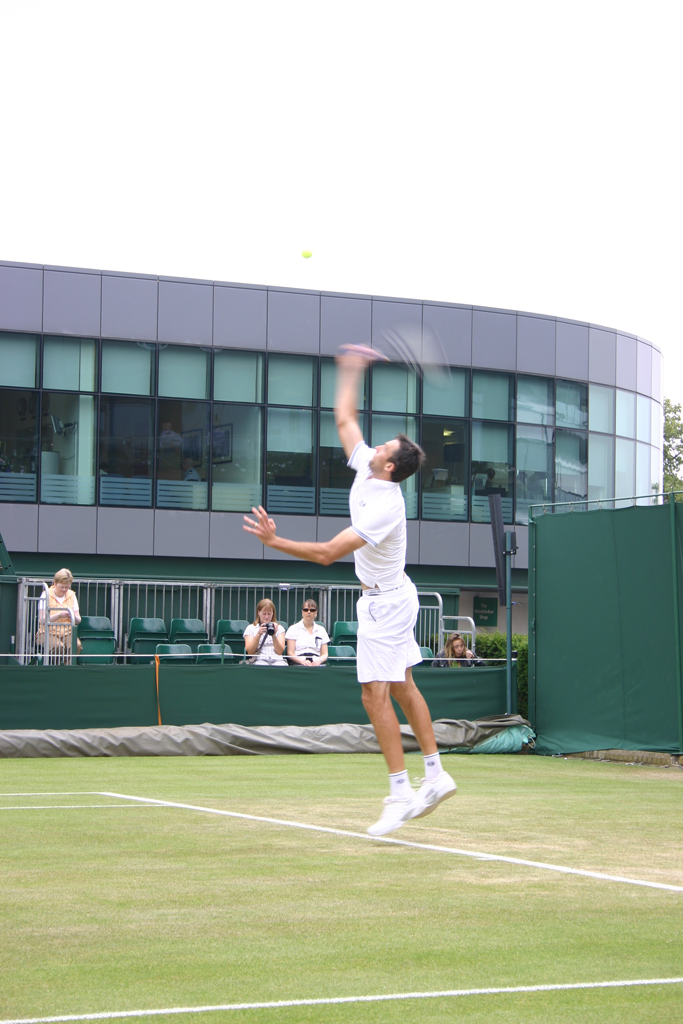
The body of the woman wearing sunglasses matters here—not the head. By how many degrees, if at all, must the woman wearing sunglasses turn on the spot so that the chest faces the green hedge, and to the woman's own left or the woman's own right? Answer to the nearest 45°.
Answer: approximately 90° to the woman's own left

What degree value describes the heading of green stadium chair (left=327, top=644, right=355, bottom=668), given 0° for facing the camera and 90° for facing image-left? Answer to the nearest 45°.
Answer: approximately 0°
